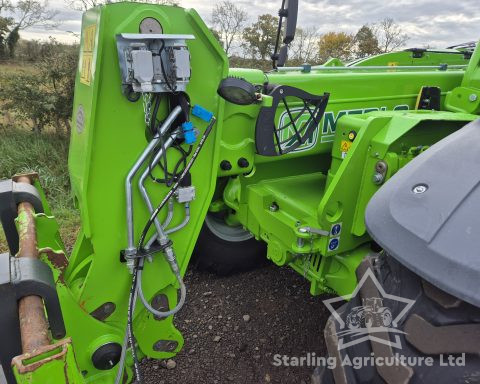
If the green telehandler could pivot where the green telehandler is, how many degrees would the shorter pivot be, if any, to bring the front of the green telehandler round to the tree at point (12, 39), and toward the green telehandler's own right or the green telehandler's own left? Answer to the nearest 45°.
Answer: approximately 90° to the green telehandler's own right

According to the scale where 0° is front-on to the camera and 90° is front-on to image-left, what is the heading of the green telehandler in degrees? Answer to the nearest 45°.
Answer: approximately 45°

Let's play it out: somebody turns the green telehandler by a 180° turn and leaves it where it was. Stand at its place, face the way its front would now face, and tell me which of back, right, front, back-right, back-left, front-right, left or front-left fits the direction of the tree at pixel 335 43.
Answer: front-left

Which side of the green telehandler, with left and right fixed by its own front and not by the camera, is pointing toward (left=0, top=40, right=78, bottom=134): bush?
right

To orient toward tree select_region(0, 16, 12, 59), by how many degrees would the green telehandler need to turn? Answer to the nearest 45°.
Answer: approximately 90° to its right

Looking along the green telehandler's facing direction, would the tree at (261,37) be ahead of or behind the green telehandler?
behind

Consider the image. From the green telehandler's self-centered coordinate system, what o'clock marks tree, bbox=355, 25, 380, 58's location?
The tree is roughly at 5 o'clock from the green telehandler.

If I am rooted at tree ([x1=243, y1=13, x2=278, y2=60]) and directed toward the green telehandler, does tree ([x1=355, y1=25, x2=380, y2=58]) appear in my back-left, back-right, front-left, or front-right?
back-left
